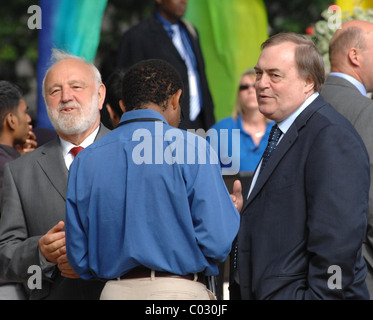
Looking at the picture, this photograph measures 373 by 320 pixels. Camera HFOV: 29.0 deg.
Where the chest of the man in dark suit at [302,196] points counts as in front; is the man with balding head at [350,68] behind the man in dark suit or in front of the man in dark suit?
behind

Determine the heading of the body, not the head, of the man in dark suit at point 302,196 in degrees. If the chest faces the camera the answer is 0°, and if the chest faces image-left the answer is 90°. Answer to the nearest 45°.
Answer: approximately 45°

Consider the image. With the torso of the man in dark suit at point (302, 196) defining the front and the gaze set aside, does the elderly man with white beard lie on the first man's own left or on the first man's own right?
on the first man's own right

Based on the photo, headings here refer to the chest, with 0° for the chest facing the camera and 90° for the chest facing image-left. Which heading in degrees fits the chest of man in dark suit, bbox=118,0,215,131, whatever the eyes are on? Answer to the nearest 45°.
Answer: approximately 315°

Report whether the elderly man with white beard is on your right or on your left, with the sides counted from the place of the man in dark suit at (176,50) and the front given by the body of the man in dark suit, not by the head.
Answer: on your right
